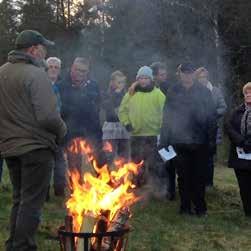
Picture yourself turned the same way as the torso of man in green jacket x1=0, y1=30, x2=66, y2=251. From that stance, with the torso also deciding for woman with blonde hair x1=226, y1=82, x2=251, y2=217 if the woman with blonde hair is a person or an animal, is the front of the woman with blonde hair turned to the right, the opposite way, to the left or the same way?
the opposite way

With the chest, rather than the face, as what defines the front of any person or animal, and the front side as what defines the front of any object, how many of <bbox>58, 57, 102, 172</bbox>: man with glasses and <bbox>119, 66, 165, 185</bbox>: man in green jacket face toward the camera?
2

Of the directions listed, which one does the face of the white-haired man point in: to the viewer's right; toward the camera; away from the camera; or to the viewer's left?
toward the camera

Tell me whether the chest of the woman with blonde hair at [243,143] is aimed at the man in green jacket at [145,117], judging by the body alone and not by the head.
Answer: no

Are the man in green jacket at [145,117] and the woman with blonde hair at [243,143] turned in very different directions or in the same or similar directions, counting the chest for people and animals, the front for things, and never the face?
same or similar directions

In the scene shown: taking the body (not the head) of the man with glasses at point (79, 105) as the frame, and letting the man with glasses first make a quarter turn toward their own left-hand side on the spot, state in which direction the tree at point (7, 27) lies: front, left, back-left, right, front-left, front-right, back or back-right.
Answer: left

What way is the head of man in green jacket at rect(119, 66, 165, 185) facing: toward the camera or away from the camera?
toward the camera

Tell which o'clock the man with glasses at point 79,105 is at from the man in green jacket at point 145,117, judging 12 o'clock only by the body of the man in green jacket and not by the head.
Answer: The man with glasses is roughly at 2 o'clock from the man in green jacket.

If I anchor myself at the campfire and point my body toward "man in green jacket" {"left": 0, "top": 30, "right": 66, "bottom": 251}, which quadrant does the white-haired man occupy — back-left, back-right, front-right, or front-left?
front-right

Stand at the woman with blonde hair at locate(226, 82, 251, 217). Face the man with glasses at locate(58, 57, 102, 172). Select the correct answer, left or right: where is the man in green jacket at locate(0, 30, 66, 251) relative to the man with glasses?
left

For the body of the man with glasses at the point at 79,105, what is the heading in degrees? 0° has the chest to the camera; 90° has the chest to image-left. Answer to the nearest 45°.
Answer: approximately 0°

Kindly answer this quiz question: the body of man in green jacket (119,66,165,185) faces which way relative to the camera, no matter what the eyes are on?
toward the camera

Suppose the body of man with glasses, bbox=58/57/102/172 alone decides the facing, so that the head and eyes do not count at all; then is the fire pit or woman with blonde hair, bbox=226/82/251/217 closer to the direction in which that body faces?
the fire pit
